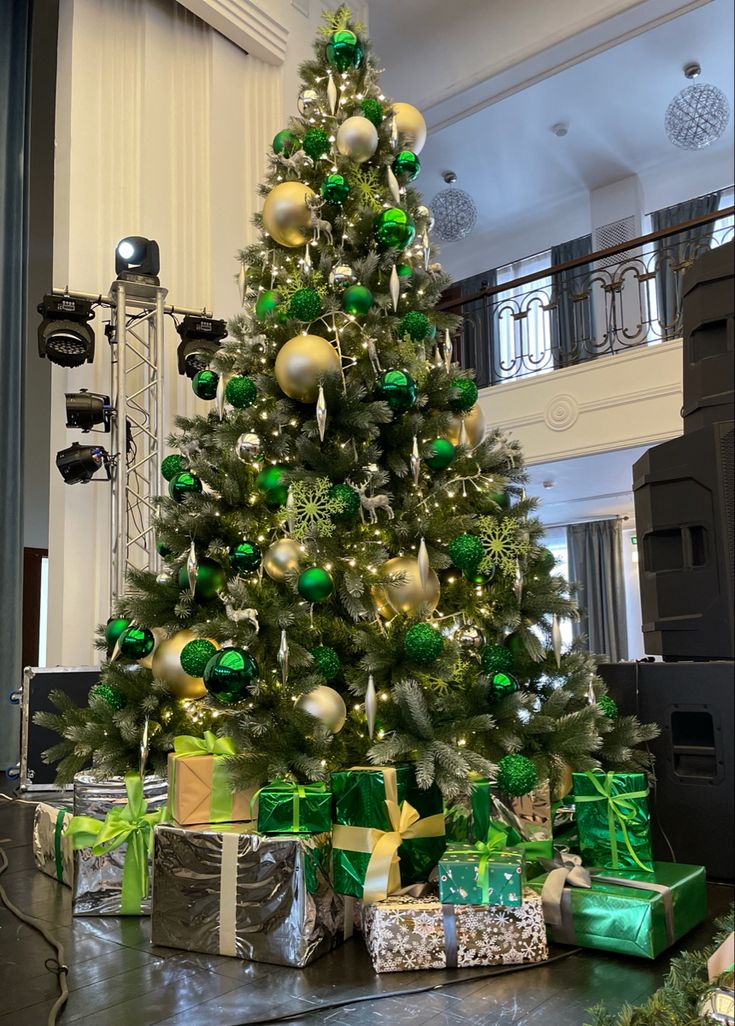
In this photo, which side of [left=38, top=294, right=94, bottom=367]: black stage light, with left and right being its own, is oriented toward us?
front

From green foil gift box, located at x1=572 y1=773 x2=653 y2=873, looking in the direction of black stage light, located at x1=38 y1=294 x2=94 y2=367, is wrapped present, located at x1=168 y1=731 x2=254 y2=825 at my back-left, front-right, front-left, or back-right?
front-left

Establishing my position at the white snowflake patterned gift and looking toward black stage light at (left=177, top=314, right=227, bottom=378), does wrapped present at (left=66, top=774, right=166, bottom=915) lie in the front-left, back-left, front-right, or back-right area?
front-left

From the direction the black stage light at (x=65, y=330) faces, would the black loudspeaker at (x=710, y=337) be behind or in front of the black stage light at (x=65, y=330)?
in front

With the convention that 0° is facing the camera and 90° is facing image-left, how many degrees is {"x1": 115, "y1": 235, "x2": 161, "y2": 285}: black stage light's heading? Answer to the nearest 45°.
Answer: approximately 45°

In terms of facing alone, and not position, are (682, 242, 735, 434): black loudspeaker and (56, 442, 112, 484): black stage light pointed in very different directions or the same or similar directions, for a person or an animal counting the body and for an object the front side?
same or similar directions
